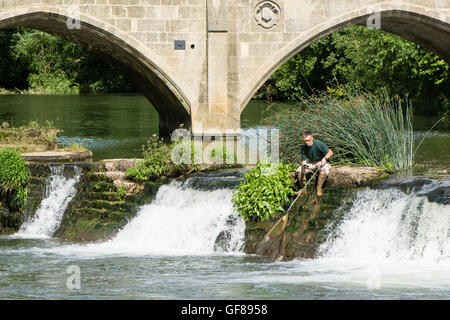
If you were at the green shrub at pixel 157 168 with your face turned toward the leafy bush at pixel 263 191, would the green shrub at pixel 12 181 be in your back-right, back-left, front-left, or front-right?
back-right

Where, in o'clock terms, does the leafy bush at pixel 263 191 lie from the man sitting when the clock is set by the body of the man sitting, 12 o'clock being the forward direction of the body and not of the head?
The leafy bush is roughly at 1 o'clock from the man sitting.

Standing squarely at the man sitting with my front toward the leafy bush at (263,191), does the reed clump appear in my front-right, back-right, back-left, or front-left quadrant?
back-right

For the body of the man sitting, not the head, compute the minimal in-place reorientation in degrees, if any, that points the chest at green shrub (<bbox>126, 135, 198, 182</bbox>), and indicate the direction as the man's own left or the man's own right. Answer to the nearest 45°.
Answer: approximately 90° to the man's own right

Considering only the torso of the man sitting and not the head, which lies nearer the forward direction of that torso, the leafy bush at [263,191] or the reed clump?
the leafy bush

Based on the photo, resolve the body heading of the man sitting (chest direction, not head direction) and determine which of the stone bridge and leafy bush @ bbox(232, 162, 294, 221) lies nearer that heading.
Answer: the leafy bush

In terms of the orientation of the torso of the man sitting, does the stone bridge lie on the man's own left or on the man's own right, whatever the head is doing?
on the man's own right

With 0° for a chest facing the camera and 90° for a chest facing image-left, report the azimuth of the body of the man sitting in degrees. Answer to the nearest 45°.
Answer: approximately 45°

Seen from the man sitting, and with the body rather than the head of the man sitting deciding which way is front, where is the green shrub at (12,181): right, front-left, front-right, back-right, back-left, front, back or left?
front-right

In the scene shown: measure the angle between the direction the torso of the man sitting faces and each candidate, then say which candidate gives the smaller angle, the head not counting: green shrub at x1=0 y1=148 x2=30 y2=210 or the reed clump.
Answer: the green shrub
